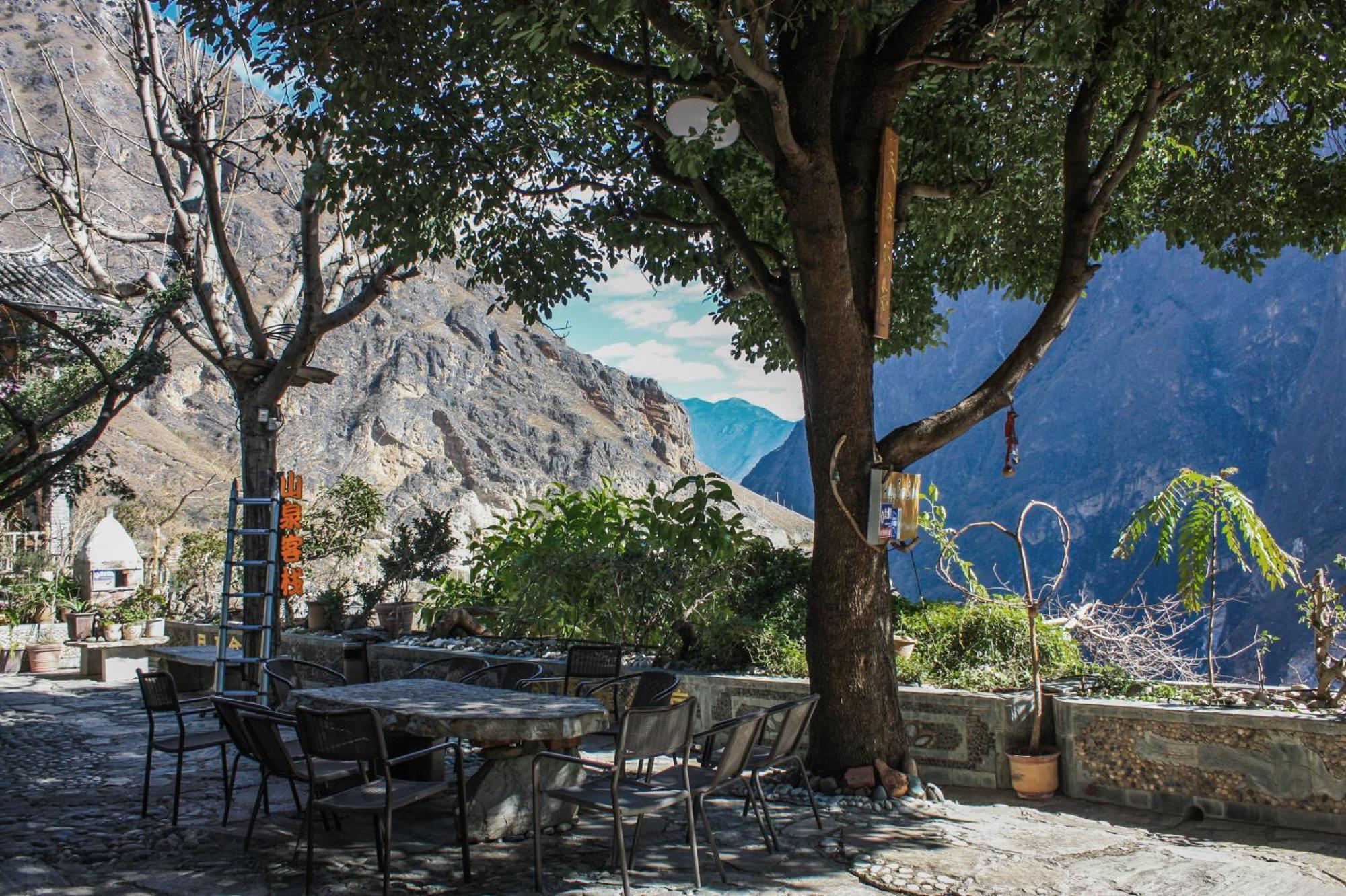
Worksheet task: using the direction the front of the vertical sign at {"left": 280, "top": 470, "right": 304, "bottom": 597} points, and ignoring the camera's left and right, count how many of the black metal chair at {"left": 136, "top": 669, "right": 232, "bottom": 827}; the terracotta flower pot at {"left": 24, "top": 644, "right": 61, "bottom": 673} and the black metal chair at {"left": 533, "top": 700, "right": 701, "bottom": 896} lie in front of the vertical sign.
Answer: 2

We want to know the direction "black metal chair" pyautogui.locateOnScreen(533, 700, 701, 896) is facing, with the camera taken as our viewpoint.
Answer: facing away from the viewer and to the left of the viewer

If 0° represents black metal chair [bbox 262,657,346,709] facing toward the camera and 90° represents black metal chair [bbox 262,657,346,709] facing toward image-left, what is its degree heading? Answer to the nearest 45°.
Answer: approximately 315°

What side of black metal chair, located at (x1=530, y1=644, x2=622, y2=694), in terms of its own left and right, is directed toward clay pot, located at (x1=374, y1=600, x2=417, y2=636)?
right

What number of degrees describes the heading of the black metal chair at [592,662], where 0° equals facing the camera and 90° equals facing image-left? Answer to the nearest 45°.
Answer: approximately 45°

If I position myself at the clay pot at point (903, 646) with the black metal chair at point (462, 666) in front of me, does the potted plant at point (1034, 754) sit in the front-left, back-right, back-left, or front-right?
back-left

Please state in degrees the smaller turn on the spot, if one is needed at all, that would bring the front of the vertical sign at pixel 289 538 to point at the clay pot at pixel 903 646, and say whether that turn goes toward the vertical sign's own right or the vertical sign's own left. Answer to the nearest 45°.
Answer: approximately 45° to the vertical sign's own left

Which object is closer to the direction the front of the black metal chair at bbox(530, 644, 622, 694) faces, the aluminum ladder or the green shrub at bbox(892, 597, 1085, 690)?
the aluminum ladder

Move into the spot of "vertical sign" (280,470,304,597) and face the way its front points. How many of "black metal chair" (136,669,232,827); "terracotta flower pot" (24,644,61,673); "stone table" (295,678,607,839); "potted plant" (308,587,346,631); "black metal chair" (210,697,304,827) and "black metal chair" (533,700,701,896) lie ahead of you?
4

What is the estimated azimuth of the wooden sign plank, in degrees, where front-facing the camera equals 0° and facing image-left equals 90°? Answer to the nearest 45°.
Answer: approximately 315°

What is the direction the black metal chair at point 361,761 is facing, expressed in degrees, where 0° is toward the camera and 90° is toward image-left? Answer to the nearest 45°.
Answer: approximately 225°

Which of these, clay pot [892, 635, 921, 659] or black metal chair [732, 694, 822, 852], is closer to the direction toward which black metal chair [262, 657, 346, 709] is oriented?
the black metal chair
